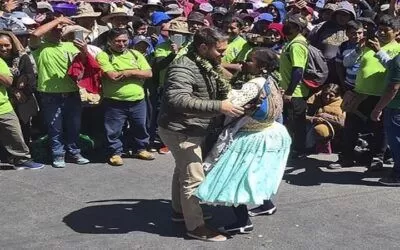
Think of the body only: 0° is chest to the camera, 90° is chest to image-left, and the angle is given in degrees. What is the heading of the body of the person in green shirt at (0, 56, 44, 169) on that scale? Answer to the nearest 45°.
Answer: approximately 315°

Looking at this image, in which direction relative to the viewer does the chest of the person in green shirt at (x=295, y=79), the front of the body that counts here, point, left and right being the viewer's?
facing to the left of the viewer

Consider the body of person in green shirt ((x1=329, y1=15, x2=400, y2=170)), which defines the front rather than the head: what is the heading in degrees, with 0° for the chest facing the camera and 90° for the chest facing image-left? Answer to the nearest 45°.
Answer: approximately 45°

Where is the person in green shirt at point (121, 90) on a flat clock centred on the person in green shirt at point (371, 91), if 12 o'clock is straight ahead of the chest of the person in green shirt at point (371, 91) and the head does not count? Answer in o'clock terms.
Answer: the person in green shirt at point (121, 90) is roughly at 1 o'clock from the person in green shirt at point (371, 91).

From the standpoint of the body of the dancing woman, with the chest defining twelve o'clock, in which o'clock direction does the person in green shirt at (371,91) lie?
The person in green shirt is roughly at 4 o'clock from the dancing woman.

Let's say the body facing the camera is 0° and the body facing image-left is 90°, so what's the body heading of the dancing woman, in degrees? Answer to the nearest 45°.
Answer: approximately 90°

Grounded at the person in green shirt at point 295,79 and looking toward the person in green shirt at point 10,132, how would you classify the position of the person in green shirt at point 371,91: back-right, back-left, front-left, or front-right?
back-left
